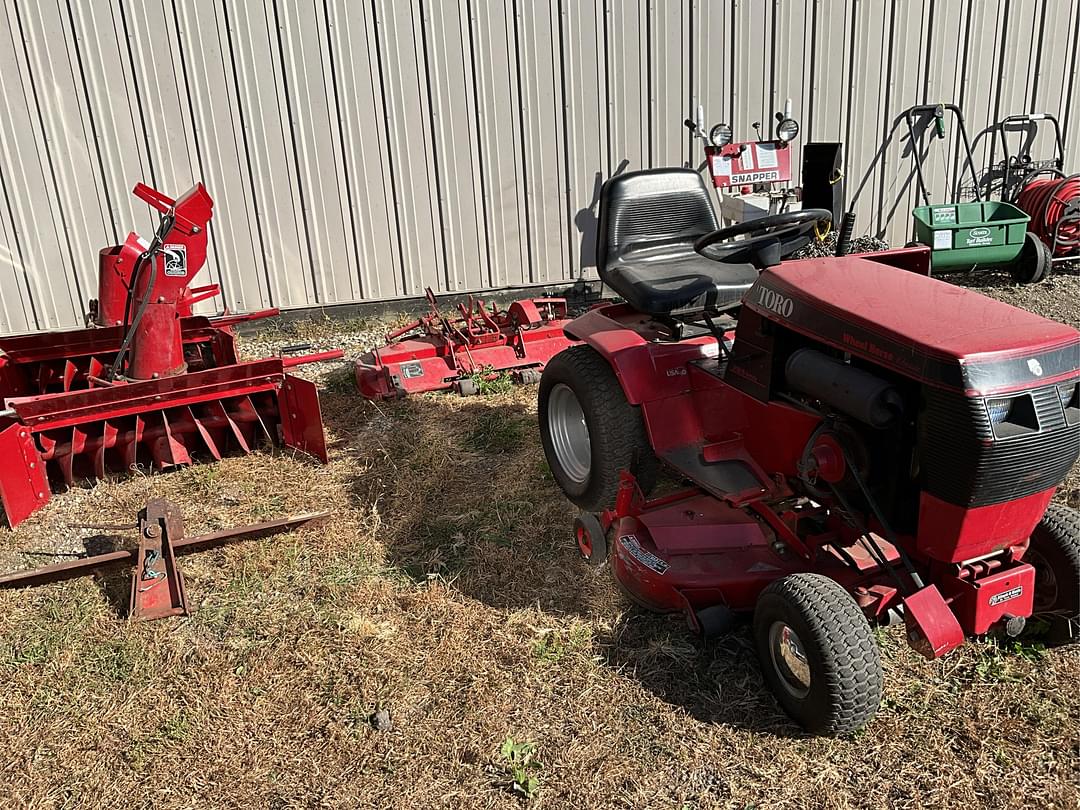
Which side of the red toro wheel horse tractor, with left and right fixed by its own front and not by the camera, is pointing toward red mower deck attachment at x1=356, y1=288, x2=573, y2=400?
back

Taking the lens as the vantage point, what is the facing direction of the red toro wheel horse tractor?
facing the viewer and to the right of the viewer

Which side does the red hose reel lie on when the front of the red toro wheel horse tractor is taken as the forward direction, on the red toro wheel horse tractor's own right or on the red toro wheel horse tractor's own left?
on the red toro wheel horse tractor's own left

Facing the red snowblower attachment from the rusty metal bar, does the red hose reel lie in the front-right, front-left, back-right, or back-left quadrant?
front-right

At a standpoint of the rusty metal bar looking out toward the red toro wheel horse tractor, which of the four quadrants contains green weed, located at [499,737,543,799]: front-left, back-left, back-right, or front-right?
front-right

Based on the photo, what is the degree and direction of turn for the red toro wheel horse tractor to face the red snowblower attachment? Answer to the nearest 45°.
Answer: approximately 135° to its right

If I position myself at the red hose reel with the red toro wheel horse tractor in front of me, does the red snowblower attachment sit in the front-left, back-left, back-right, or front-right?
front-right

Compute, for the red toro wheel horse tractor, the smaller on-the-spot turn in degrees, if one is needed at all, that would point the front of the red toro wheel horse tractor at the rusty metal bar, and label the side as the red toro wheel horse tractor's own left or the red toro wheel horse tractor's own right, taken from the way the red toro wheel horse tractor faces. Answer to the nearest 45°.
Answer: approximately 135° to the red toro wheel horse tractor's own right

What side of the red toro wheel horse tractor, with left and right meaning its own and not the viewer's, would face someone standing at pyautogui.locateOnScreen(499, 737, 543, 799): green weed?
right
